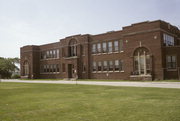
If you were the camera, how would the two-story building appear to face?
facing the viewer and to the left of the viewer
